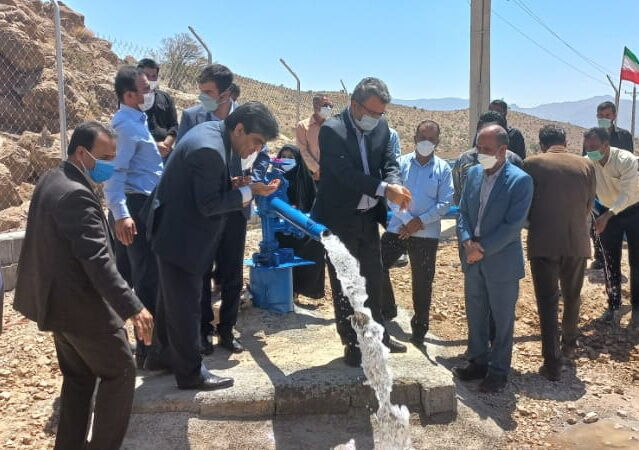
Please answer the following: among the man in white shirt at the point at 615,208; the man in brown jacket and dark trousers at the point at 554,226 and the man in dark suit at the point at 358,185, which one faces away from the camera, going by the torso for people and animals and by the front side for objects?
the man in brown jacket and dark trousers at the point at 554,226

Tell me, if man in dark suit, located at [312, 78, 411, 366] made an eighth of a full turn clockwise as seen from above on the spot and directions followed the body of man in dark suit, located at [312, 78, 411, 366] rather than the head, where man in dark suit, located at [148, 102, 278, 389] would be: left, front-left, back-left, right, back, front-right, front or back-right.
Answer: front-right

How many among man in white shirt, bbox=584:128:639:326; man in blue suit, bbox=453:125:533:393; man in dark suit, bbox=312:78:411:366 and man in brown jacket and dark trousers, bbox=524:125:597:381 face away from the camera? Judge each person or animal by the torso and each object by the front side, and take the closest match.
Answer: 1

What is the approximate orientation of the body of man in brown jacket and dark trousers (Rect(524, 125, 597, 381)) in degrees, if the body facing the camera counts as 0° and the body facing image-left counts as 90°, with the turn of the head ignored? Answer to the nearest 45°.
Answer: approximately 180°

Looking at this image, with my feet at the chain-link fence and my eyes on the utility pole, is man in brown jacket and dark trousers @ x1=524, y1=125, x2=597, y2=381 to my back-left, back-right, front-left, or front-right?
front-right

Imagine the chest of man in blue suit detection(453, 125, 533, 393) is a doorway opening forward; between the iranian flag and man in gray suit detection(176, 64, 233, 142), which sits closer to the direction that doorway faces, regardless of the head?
the man in gray suit

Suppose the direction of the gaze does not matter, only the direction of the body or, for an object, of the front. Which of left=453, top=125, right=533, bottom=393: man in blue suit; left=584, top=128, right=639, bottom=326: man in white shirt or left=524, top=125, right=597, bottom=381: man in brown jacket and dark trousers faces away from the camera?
the man in brown jacket and dark trousers

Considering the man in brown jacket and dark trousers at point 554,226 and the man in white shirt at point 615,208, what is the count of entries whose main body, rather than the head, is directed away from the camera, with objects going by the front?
1

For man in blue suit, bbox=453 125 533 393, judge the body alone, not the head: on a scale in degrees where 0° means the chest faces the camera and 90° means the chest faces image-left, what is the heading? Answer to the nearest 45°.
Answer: approximately 45°

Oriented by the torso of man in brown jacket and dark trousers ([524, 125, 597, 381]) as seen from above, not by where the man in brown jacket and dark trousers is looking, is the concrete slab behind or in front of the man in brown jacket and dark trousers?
behind

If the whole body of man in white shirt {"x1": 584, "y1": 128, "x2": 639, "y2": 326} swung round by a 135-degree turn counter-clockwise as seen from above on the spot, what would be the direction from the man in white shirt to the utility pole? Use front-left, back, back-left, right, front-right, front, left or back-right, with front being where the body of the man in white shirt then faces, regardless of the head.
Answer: back-left

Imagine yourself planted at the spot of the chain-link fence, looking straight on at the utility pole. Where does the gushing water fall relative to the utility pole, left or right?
right

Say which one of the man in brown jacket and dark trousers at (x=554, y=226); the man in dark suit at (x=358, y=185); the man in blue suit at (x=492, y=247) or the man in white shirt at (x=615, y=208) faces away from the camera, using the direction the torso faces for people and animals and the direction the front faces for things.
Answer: the man in brown jacket and dark trousers at (x=554, y=226)

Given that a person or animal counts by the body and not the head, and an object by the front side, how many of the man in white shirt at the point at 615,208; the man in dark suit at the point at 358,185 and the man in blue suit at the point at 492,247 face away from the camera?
0

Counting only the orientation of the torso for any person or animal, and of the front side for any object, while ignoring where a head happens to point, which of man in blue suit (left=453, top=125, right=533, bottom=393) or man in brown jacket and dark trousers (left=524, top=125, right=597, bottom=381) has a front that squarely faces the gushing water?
the man in blue suit

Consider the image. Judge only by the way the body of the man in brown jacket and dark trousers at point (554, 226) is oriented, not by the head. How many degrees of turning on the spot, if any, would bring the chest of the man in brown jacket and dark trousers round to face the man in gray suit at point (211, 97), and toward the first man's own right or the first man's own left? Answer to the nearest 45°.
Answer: approximately 90° to the first man's own left

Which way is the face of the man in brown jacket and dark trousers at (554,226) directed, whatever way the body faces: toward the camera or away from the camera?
away from the camera
